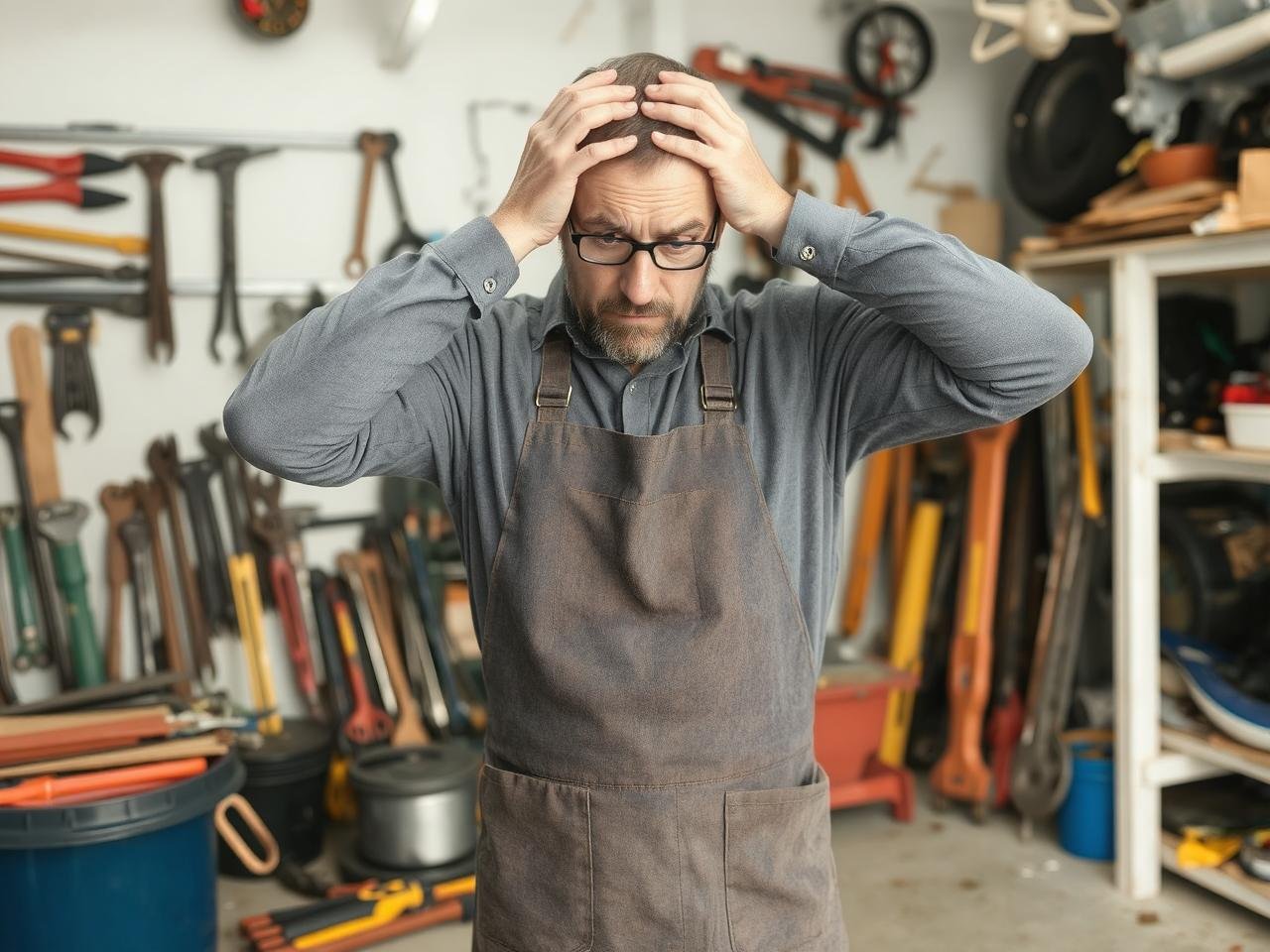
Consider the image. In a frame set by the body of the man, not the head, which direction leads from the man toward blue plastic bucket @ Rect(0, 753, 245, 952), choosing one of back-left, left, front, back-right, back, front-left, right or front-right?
back-right

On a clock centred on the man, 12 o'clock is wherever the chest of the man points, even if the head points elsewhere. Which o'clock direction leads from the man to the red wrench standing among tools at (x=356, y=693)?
The red wrench standing among tools is roughly at 5 o'clock from the man.

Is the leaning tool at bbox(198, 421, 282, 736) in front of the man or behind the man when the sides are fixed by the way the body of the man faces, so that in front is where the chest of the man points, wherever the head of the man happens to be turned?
behind

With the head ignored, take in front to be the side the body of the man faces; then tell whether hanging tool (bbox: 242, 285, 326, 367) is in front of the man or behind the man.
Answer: behind

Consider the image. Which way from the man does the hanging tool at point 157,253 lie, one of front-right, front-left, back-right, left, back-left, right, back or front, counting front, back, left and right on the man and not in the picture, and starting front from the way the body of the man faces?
back-right

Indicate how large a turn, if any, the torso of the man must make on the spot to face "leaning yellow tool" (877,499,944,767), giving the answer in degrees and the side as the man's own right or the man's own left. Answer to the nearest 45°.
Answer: approximately 180°

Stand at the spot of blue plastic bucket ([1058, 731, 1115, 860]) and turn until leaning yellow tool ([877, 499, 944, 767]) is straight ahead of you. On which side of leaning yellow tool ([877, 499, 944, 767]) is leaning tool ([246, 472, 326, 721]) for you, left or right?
left

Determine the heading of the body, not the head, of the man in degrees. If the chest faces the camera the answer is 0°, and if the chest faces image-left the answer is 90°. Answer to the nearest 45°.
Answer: approximately 0°
